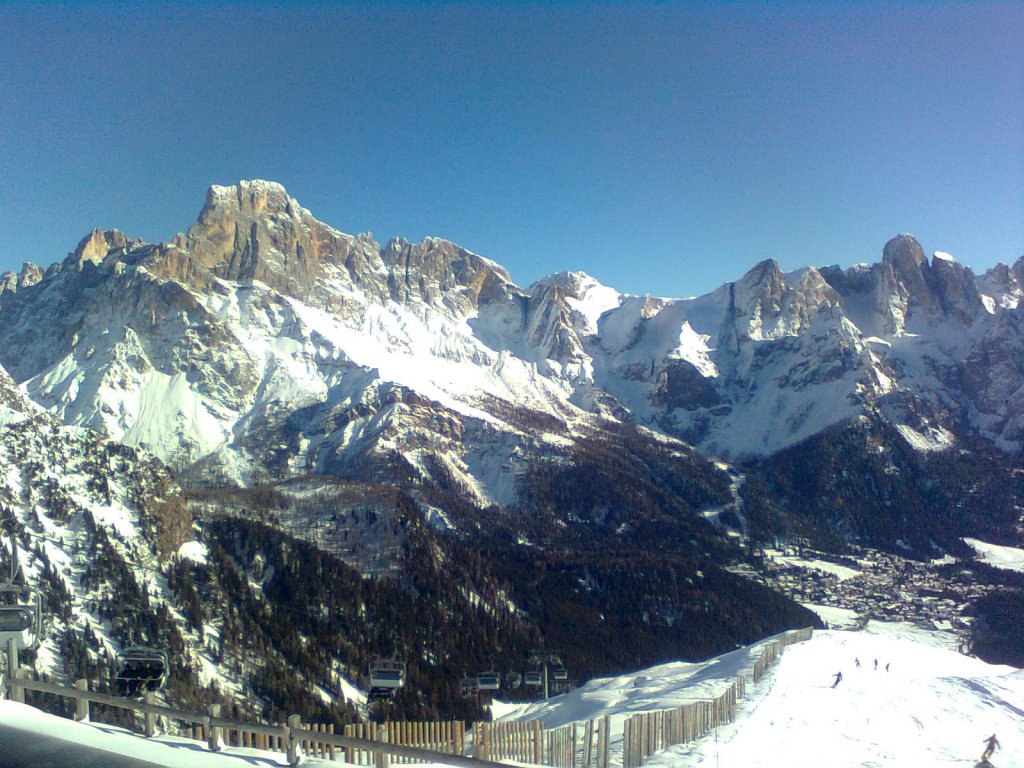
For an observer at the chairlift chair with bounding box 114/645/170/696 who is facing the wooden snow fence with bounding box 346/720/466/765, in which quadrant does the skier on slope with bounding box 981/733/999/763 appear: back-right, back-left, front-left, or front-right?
front-left

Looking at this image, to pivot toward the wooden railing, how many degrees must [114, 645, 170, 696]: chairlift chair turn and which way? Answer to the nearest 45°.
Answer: approximately 45° to its left

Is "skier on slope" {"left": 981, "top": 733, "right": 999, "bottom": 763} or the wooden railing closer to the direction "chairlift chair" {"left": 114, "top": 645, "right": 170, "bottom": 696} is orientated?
the wooden railing

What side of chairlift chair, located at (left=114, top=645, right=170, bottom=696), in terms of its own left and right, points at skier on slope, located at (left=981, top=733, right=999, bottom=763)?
left

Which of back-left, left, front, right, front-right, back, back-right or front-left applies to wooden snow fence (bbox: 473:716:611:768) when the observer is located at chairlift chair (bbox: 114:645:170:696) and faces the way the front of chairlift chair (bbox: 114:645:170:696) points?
left

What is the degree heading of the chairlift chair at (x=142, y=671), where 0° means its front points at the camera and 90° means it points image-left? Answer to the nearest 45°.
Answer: approximately 45°

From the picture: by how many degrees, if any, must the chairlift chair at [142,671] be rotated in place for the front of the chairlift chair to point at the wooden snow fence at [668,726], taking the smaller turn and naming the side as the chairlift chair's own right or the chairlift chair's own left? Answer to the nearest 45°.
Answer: approximately 90° to the chairlift chair's own left
